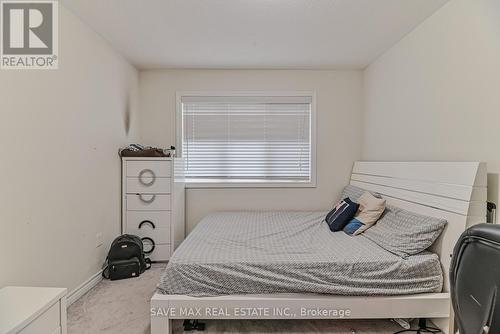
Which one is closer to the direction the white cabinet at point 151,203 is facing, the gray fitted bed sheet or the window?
the gray fitted bed sheet

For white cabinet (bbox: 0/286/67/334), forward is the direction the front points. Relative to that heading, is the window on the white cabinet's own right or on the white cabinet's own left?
on the white cabinet's own left

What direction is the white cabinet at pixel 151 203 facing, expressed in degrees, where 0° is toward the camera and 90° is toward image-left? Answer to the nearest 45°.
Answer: approximately 0°

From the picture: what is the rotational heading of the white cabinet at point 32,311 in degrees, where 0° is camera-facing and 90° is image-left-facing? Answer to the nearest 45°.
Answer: approximately 315°

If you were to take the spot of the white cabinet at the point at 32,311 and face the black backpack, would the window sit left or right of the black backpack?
right

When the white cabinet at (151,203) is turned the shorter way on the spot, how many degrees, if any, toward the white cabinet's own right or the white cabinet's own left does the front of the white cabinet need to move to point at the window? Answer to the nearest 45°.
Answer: approximately 90° to the white cabinet's own left
